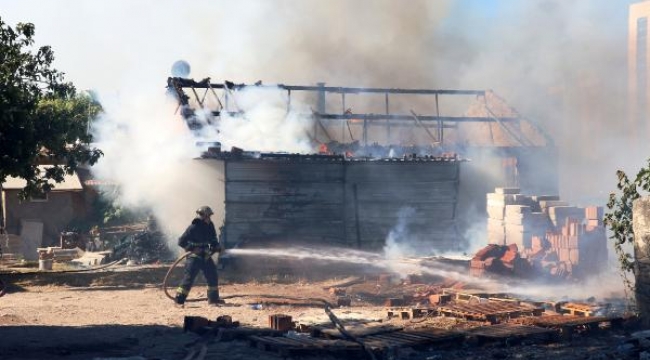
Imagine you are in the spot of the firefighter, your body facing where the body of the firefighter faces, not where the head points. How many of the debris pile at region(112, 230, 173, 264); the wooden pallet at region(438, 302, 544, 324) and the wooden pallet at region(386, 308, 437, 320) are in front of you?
2

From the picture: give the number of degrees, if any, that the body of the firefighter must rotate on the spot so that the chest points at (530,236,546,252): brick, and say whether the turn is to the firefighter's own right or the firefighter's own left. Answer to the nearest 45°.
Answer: approximately 45° to the firefighter's own left

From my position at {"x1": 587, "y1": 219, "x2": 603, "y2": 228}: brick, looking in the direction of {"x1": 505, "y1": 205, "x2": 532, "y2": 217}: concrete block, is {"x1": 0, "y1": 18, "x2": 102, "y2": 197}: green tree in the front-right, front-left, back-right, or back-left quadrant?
front-left

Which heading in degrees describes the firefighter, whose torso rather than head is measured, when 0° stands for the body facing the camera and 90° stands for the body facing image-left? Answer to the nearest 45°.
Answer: approximately 315°

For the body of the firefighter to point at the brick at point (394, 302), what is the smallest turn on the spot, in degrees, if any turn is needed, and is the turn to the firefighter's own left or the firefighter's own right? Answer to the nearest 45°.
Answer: approximately 45° to the firefighter's own left

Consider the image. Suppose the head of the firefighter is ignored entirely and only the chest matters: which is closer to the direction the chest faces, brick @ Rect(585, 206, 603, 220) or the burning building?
the brick

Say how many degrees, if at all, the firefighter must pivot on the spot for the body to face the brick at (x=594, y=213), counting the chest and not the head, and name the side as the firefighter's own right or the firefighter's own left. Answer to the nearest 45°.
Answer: approximately 45° to the firefighter's own left

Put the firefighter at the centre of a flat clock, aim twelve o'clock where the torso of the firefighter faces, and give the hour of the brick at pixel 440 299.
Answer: The brick is roughly at 11 o'clock from the firefighter.

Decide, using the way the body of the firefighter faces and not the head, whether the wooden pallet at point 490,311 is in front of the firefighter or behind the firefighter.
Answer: in front

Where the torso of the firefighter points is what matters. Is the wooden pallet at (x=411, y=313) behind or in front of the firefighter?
in front

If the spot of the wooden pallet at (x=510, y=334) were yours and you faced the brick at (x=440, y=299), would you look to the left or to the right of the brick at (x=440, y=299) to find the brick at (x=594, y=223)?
right

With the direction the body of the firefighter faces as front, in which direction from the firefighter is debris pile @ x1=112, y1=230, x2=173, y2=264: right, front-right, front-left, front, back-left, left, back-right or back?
back-left
